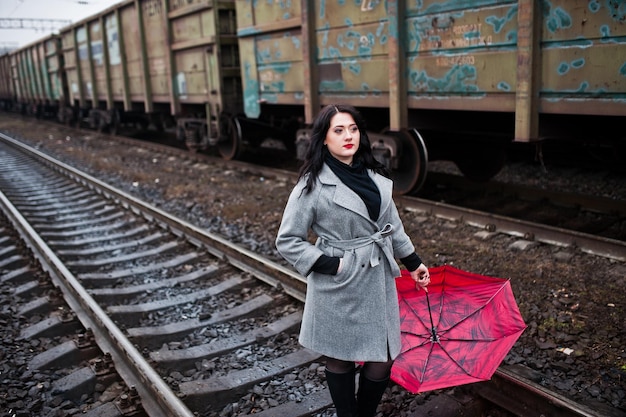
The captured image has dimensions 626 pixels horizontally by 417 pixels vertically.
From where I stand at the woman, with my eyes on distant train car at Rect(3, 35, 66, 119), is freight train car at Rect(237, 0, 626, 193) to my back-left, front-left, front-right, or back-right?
front-right

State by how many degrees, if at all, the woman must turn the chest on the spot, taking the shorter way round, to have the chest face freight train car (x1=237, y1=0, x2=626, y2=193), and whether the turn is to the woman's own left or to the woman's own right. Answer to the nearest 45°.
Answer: approximately 135° to the woman's own left

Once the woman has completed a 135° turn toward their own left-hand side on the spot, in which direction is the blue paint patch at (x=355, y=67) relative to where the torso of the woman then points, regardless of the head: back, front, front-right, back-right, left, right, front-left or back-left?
front

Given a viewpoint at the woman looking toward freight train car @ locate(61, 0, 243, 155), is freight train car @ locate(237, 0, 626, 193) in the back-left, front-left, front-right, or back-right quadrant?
front-right

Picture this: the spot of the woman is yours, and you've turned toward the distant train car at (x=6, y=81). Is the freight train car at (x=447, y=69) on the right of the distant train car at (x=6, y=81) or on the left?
right

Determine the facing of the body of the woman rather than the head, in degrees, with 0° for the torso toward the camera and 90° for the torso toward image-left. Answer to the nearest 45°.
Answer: approximately 315°

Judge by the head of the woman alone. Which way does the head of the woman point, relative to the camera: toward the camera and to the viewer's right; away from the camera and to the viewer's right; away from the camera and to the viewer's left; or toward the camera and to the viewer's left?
toward the camera and to the viewer's right

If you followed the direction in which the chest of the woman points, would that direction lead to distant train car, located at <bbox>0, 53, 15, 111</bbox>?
no

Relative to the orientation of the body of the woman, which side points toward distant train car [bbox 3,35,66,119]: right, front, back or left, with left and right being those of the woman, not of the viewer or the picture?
back

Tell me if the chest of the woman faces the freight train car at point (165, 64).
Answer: no
